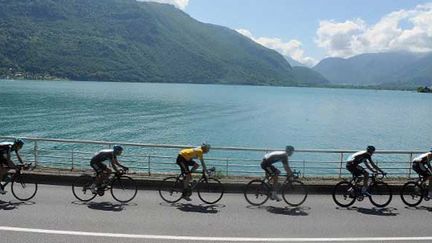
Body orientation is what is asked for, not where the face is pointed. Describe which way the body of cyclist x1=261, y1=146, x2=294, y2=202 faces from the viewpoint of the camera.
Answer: to the viewer's right

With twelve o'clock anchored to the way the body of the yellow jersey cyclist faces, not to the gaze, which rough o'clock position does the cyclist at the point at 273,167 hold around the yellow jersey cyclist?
The cyclist is roughly at 12 o'clock from the yellow jersey cyclist.

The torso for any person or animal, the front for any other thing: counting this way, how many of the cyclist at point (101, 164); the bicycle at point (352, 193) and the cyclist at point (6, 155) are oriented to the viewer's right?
3

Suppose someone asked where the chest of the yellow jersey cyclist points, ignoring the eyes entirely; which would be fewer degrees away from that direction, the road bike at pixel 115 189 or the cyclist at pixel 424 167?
the cyclist

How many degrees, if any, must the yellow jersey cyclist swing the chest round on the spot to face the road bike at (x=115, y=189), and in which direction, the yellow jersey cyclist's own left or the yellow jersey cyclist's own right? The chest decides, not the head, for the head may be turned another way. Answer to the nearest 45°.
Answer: approximately 180°

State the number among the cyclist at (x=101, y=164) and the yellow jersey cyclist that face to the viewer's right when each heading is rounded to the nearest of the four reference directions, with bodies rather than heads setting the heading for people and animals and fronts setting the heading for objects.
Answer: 2

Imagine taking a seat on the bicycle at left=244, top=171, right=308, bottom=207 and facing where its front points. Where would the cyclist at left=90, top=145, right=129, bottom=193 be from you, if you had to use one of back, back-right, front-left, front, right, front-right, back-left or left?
back

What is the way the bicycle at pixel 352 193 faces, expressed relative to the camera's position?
facing to the right of the viewer

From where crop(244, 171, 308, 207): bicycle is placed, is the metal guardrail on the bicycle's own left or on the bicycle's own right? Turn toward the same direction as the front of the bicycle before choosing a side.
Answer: on the bicycle's own left

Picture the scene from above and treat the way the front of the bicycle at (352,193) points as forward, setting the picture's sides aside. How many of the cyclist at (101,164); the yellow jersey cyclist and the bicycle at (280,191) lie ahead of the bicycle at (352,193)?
0

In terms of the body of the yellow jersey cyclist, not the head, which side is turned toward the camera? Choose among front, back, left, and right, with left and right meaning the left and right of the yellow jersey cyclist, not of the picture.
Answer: right

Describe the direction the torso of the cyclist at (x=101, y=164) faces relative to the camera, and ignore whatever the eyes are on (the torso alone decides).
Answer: to the viewer's right

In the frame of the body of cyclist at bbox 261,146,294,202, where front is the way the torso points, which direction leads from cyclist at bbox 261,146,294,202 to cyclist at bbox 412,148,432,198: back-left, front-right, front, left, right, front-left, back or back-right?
front

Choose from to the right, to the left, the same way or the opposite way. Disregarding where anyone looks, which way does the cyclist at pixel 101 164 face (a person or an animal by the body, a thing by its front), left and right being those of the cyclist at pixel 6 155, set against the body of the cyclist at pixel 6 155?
the same way

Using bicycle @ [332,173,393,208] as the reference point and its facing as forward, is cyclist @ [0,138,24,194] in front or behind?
behind

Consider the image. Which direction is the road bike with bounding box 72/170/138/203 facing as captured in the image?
to the viewer's right

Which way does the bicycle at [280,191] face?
to the viewer's right
